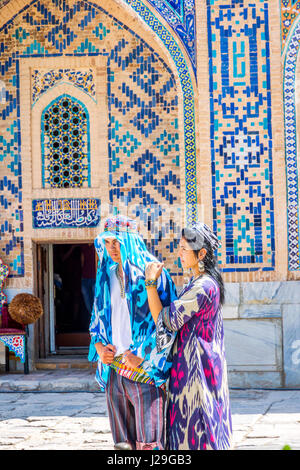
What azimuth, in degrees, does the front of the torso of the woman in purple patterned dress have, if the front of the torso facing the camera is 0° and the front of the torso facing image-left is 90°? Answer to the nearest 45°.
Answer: approximately 90°

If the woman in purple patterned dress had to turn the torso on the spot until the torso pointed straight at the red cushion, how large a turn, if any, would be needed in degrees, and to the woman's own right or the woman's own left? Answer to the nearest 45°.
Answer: approximately 45° to the woman's own right
